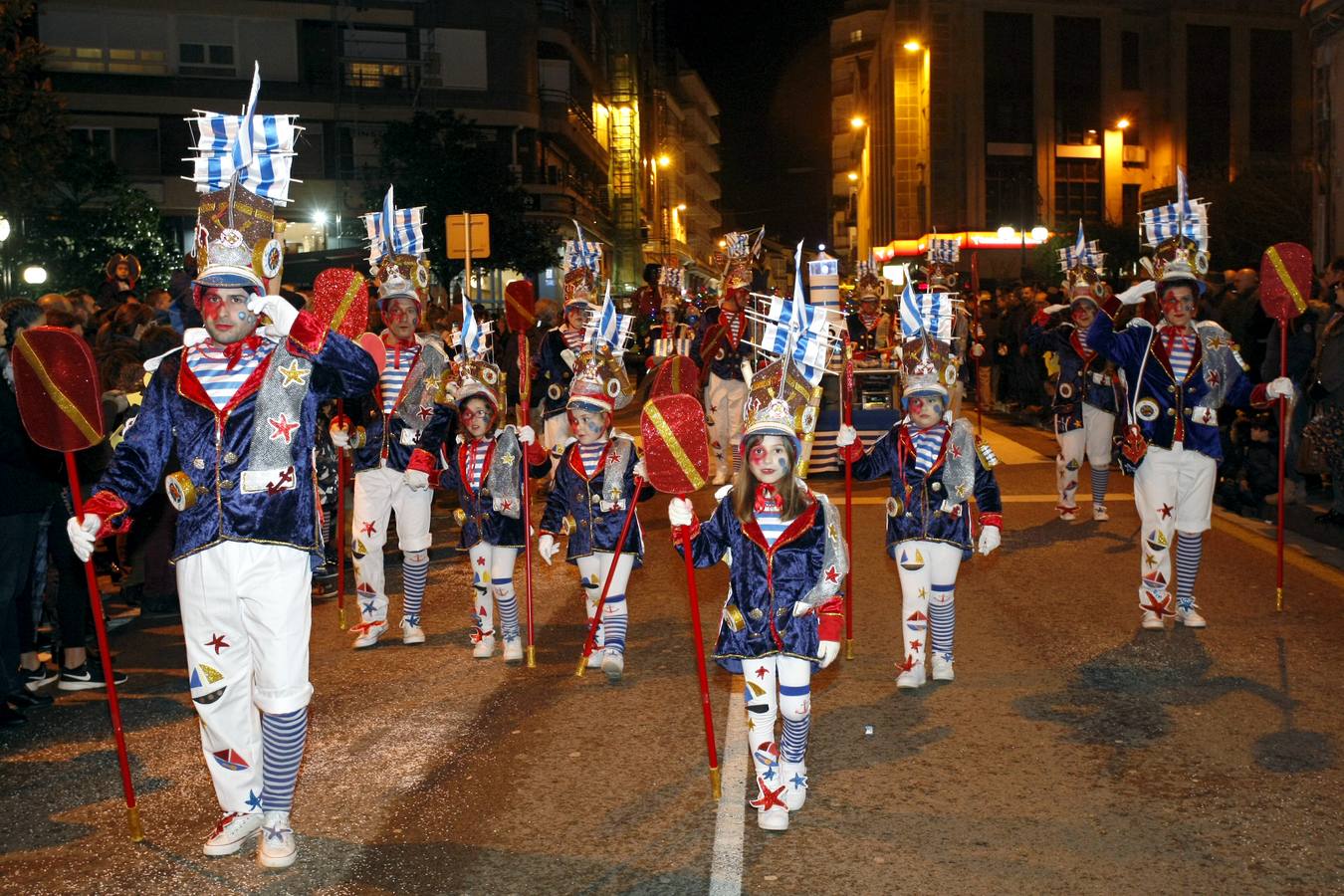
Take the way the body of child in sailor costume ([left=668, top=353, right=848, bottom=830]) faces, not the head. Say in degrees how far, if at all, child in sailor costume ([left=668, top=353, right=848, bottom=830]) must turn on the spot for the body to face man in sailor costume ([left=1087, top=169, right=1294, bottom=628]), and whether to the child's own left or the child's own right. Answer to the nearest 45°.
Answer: approximately 135° to the child's own left

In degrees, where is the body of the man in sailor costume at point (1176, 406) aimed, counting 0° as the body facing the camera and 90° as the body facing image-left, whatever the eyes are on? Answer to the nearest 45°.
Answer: approximately 0°

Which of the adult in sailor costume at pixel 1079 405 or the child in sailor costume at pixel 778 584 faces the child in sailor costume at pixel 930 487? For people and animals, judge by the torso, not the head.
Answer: the adult in sailor costume at pixel 1079 405

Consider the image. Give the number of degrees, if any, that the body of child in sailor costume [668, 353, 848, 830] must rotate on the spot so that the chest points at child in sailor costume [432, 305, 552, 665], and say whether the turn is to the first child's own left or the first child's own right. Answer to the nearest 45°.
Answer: approximately 135° to the first child's own right

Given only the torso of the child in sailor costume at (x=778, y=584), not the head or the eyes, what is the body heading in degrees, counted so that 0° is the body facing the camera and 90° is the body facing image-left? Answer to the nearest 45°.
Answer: approximately 0°

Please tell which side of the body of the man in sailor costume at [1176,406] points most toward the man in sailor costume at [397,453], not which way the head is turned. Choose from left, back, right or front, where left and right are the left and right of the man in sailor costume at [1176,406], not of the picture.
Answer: right
